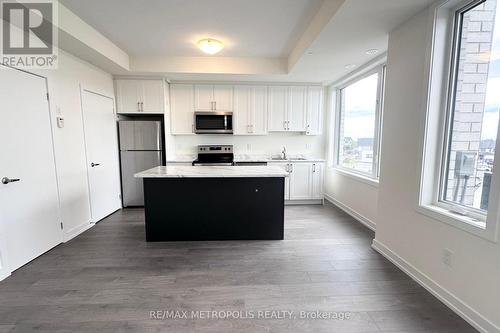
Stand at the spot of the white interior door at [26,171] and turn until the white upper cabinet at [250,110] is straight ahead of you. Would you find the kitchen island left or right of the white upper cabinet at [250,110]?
right

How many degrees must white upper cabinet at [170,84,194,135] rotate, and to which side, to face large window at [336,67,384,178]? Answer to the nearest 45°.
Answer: approximately 45° to its left

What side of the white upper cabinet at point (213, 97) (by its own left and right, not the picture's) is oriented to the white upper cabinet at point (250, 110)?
left

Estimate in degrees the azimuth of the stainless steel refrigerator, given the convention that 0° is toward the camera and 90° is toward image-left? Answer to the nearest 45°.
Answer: approximately 0°

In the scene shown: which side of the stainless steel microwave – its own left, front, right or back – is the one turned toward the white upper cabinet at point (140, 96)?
right

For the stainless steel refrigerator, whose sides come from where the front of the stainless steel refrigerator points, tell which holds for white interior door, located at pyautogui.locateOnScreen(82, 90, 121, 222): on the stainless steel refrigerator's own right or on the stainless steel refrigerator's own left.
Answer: on the stainless steel refrigerator's own right

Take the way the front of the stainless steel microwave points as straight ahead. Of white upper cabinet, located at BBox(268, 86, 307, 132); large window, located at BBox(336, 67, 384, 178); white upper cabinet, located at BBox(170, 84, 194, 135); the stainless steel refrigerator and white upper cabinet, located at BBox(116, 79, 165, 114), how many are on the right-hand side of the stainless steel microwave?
3

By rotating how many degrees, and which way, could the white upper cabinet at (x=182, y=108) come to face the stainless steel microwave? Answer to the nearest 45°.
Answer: approximately 90° to its left

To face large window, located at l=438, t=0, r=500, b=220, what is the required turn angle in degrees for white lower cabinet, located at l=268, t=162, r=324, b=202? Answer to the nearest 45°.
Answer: approximately 45° to its left
